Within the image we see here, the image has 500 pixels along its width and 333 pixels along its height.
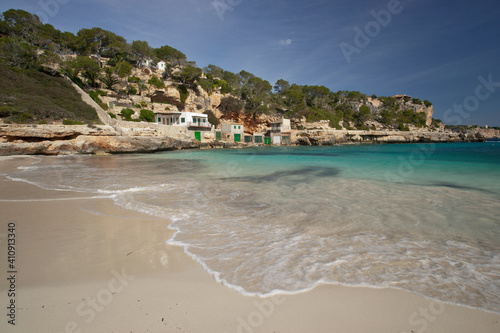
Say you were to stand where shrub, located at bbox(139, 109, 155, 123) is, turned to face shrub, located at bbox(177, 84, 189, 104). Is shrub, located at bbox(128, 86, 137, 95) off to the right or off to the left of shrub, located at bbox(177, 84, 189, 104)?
left

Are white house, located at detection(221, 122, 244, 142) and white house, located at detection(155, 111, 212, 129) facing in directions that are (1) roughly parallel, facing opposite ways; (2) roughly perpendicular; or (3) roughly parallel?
roughly parallel

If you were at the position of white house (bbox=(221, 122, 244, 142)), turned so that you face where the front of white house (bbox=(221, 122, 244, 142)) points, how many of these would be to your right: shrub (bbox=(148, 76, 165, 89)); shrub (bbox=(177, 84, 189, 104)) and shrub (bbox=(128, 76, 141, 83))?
3

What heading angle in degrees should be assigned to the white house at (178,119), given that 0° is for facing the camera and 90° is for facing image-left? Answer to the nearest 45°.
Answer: approximately 0°

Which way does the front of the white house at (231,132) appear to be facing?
toward the camera

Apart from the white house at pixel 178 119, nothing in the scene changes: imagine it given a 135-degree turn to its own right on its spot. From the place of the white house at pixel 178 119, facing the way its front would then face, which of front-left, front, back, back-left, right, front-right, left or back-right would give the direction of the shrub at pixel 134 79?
front

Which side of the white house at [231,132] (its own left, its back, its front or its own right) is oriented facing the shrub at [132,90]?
right

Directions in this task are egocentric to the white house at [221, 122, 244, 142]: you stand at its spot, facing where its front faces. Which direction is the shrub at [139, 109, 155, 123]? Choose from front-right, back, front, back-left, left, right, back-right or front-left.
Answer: front-right

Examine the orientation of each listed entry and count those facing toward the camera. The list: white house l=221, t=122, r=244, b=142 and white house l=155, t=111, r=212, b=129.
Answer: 2

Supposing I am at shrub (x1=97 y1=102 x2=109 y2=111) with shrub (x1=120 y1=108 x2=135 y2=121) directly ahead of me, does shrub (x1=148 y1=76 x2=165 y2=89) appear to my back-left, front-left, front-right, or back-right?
front-left

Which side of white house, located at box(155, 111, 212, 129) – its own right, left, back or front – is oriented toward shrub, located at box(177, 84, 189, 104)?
back

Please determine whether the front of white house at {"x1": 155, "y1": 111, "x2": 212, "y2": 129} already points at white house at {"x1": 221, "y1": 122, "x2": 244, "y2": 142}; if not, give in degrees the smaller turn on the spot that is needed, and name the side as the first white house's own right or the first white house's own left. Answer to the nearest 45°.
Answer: approximately 135° to the first white house's own left
